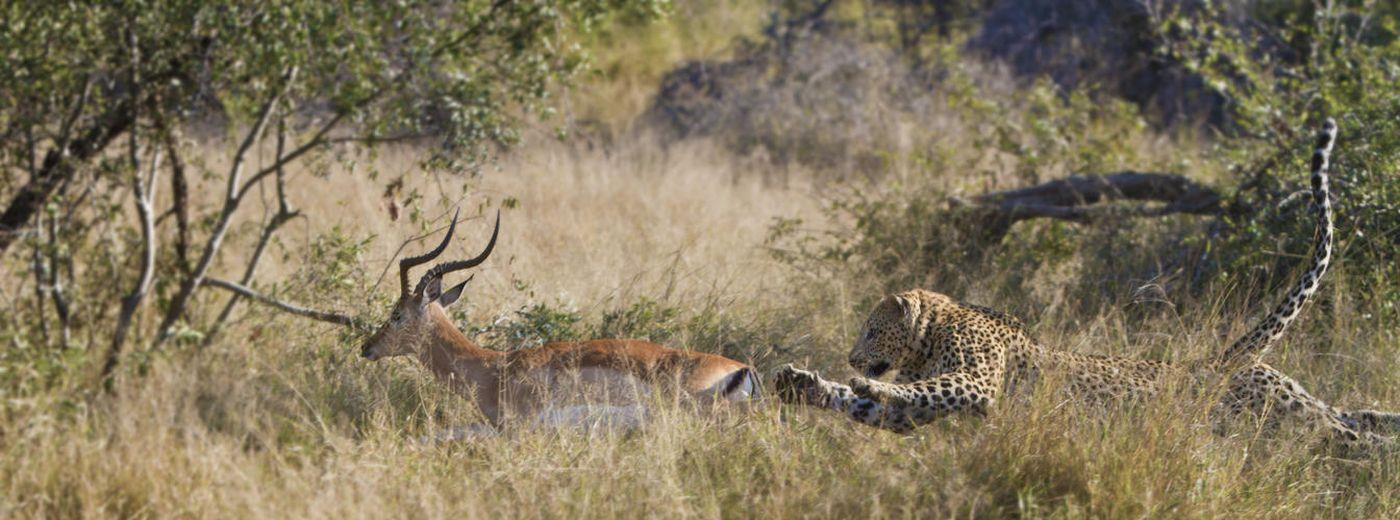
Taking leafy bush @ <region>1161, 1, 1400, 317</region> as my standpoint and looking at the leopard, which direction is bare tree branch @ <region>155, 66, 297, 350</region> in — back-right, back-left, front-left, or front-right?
front-right

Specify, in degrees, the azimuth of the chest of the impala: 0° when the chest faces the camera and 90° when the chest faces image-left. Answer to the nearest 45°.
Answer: approximately 90°

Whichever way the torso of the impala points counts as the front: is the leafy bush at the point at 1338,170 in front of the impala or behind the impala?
behind

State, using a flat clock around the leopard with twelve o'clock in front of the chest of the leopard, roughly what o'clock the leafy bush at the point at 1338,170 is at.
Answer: The leafy bush is roughly at 4 o'clock from the leopard.

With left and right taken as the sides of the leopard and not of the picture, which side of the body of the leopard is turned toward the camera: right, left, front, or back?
left

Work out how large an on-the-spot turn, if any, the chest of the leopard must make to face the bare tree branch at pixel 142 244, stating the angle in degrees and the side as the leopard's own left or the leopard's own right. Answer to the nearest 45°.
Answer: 0° — it already faces it

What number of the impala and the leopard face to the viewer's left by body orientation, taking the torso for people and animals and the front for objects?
2

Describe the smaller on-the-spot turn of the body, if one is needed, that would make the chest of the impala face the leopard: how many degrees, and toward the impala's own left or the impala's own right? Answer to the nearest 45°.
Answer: approximately 180°

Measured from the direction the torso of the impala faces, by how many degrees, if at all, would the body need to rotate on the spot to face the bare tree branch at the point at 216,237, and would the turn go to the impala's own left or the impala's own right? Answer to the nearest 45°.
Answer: approximately 45° to the impala's own right

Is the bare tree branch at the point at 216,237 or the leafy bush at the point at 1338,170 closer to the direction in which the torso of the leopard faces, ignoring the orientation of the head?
the bare tree branch

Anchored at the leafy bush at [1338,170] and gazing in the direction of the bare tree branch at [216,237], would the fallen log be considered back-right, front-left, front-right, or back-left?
front-right

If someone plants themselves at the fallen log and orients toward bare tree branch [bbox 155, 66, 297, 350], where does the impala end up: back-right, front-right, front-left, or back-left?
front-left
